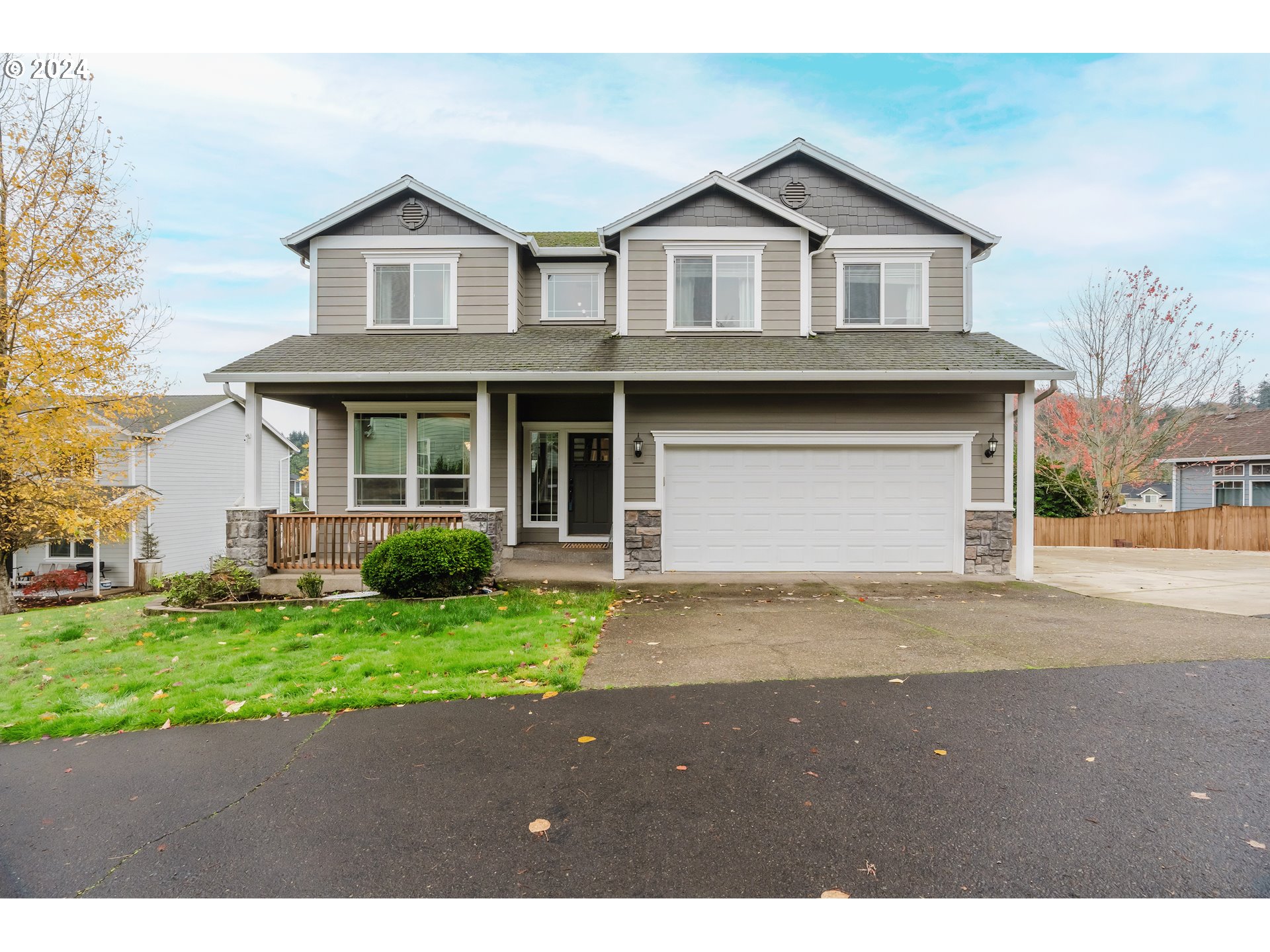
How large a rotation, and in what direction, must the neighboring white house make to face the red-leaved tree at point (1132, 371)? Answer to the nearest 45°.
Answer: approximately 90° to its left

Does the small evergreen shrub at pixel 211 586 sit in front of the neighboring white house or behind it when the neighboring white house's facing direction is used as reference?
in front

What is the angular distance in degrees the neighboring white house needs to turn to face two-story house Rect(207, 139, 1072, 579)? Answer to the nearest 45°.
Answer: approximately 45° to its left

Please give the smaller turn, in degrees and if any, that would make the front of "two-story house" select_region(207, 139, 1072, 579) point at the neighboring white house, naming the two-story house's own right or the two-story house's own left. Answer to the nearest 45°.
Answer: approximately 135° to the two-story house's own right

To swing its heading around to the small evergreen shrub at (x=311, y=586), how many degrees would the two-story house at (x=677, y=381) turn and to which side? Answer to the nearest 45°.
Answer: approximately 45° to its right

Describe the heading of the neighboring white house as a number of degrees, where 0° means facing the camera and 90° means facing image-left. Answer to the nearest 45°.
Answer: approximately 45°

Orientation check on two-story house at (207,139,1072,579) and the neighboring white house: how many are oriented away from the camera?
0

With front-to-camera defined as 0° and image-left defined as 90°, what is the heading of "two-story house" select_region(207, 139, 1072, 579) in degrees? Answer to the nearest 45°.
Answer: approximately 0°

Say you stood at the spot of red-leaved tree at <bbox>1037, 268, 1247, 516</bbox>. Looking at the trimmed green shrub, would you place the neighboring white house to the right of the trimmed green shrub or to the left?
right

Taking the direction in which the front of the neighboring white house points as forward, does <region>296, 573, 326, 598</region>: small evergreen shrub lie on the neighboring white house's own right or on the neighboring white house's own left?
on the neighboring white house's own left

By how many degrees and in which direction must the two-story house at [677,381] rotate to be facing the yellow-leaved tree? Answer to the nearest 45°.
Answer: approximately 90° to its right

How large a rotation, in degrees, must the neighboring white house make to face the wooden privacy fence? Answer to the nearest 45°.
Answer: approximately 90° to its left
